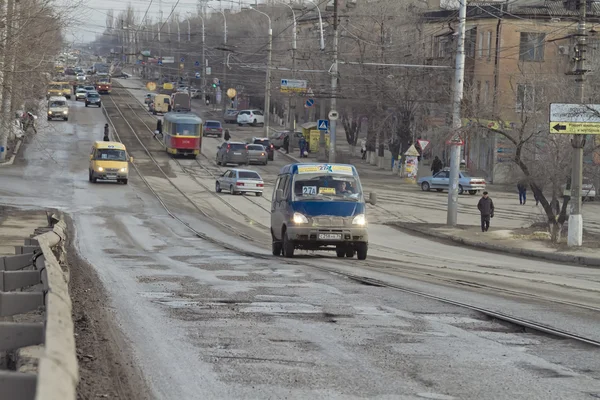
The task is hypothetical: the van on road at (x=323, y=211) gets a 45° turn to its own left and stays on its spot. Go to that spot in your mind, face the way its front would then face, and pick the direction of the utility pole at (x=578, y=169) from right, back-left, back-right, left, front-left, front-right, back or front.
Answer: left

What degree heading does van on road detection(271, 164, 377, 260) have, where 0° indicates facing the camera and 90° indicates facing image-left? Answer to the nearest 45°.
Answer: approximately 0°

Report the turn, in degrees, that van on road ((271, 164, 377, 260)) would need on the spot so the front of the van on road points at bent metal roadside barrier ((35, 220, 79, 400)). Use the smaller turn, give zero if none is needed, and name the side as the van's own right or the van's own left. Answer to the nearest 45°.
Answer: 0° — it already faces it

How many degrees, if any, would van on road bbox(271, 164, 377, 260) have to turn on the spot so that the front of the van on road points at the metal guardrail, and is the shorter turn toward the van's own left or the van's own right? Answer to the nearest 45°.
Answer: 0° — it already faces it

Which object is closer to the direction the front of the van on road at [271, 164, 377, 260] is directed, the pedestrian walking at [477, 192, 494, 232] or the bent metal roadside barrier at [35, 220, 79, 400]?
the bent metal roadside barrier

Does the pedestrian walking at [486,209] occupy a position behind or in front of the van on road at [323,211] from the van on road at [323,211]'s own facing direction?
behind
